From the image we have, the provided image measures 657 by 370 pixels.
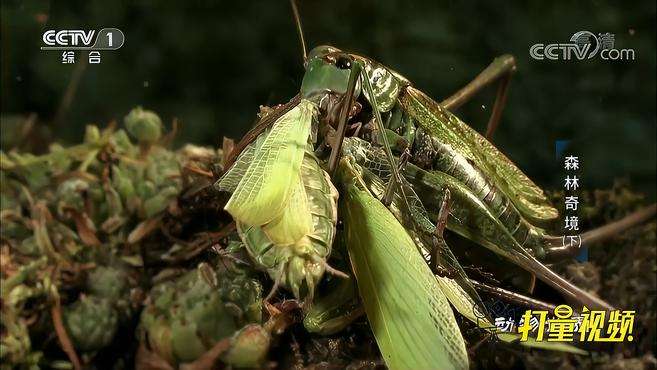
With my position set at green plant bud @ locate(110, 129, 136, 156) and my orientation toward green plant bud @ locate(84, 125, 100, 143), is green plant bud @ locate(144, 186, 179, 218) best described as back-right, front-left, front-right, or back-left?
back-left
